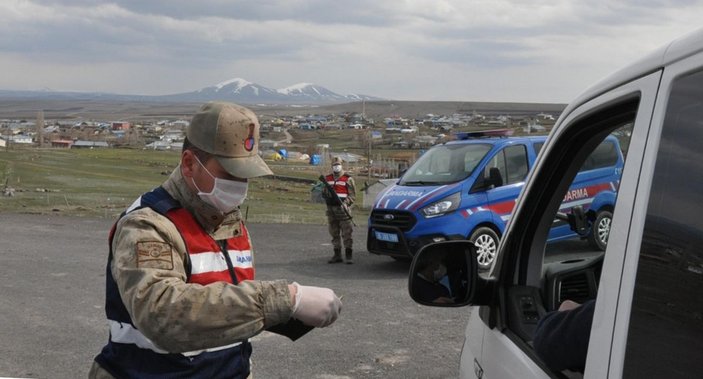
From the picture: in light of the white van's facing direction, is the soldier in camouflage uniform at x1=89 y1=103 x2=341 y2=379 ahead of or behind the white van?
ahead

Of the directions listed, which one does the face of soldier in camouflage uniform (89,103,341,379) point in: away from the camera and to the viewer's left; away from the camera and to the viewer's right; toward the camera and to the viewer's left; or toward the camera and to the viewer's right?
toward the camera and to the viewer's right

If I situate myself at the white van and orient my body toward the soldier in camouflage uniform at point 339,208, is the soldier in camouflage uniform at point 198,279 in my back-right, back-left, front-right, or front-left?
front-left

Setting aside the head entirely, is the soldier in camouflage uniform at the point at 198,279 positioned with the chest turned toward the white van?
yes

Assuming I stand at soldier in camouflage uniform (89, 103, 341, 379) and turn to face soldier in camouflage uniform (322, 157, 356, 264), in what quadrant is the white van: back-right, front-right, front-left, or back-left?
back-right

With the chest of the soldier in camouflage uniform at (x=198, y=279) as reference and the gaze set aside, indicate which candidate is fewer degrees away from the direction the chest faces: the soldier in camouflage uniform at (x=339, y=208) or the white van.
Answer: the white van

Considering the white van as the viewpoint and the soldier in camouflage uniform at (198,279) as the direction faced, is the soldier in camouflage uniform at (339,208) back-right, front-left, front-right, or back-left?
front-right

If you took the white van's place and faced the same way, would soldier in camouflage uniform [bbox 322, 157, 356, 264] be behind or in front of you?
in front

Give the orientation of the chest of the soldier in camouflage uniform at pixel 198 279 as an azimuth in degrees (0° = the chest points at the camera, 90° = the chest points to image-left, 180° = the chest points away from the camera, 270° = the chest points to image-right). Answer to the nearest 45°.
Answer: approximately 315°

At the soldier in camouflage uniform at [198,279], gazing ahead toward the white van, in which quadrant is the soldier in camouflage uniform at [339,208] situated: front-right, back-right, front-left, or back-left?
back-left
